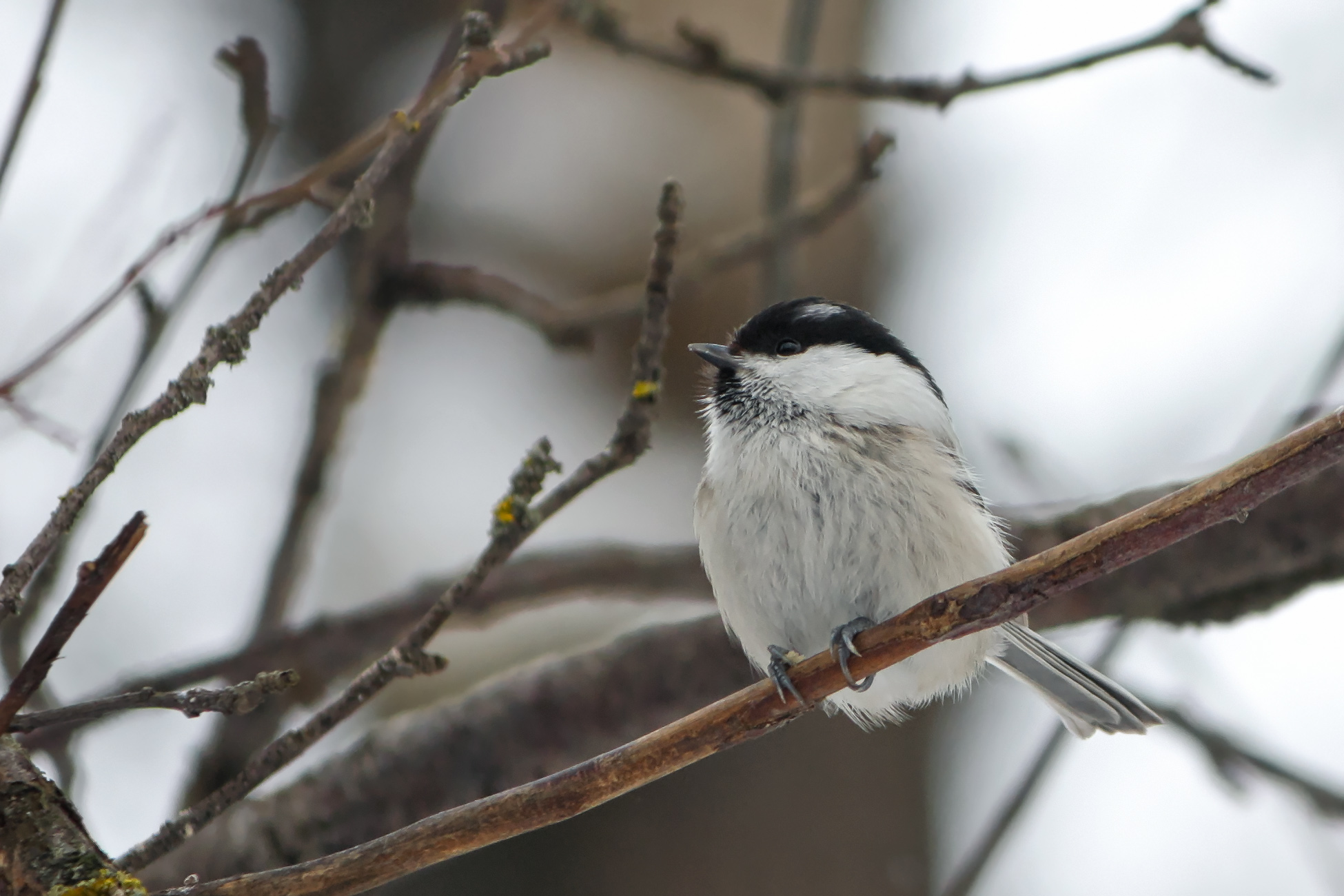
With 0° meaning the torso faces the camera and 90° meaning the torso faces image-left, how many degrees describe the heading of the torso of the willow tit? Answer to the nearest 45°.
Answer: approximately 45°

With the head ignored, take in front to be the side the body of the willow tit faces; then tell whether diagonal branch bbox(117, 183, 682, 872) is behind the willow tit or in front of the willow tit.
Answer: in front

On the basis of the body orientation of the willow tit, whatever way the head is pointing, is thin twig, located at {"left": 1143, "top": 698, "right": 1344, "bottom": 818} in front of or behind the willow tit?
behind
